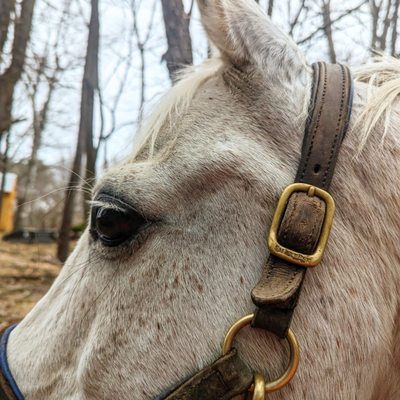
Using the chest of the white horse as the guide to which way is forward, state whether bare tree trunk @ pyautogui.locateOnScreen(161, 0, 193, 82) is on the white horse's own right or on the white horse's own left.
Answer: on the white horse's own right

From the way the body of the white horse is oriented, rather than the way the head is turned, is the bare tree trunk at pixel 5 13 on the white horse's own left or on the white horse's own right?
on the white horse's own right

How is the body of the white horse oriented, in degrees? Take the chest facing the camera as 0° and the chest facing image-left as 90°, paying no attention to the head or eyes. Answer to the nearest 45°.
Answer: approximately 90°

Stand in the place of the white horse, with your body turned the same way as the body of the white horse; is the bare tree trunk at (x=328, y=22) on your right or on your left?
on your right

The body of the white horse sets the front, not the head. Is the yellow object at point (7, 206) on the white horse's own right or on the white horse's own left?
on the white horse's own right

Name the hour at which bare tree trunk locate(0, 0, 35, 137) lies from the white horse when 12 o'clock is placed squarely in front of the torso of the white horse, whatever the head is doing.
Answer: The bare tree trunk is roughly at 2 o'clock from the white horse.

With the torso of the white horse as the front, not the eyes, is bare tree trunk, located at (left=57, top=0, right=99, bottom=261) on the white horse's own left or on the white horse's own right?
on the white horse's own right
